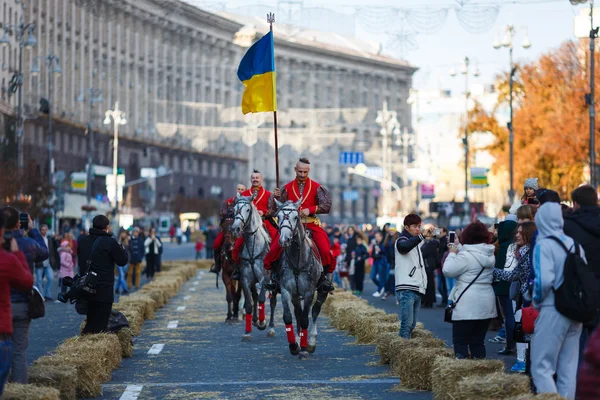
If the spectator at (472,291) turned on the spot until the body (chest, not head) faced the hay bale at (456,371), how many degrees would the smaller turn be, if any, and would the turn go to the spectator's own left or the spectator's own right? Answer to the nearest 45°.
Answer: approximately 135° to the spectator's own left

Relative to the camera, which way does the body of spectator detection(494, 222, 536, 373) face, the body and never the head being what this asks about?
to the viewer's left

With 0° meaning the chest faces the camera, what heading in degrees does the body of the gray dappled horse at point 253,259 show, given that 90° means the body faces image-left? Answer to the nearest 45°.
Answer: approximately 0°

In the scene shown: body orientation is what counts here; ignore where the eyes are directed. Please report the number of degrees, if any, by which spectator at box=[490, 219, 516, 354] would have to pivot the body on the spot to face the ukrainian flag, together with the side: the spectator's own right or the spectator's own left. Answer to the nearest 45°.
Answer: approximately 45° to the spectator's own right

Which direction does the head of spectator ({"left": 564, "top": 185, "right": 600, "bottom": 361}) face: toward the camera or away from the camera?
away from the camera

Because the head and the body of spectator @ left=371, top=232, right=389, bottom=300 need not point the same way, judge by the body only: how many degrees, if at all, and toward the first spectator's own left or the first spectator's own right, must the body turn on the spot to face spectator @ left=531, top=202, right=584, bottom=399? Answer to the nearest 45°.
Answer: approximately 45° to the first spectator's own left

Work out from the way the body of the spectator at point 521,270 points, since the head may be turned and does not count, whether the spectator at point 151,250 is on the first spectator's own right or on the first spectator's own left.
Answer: on the first spectator's own right

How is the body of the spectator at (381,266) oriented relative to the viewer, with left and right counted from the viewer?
facing the viewer and to the left of the viewer

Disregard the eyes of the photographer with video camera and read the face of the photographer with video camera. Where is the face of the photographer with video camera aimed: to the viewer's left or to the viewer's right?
to the viewer's right
